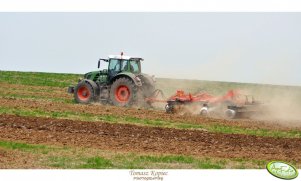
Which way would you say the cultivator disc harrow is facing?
to the viewer's left

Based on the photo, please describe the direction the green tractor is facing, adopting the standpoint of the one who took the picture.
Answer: facing to the left of the viewer
